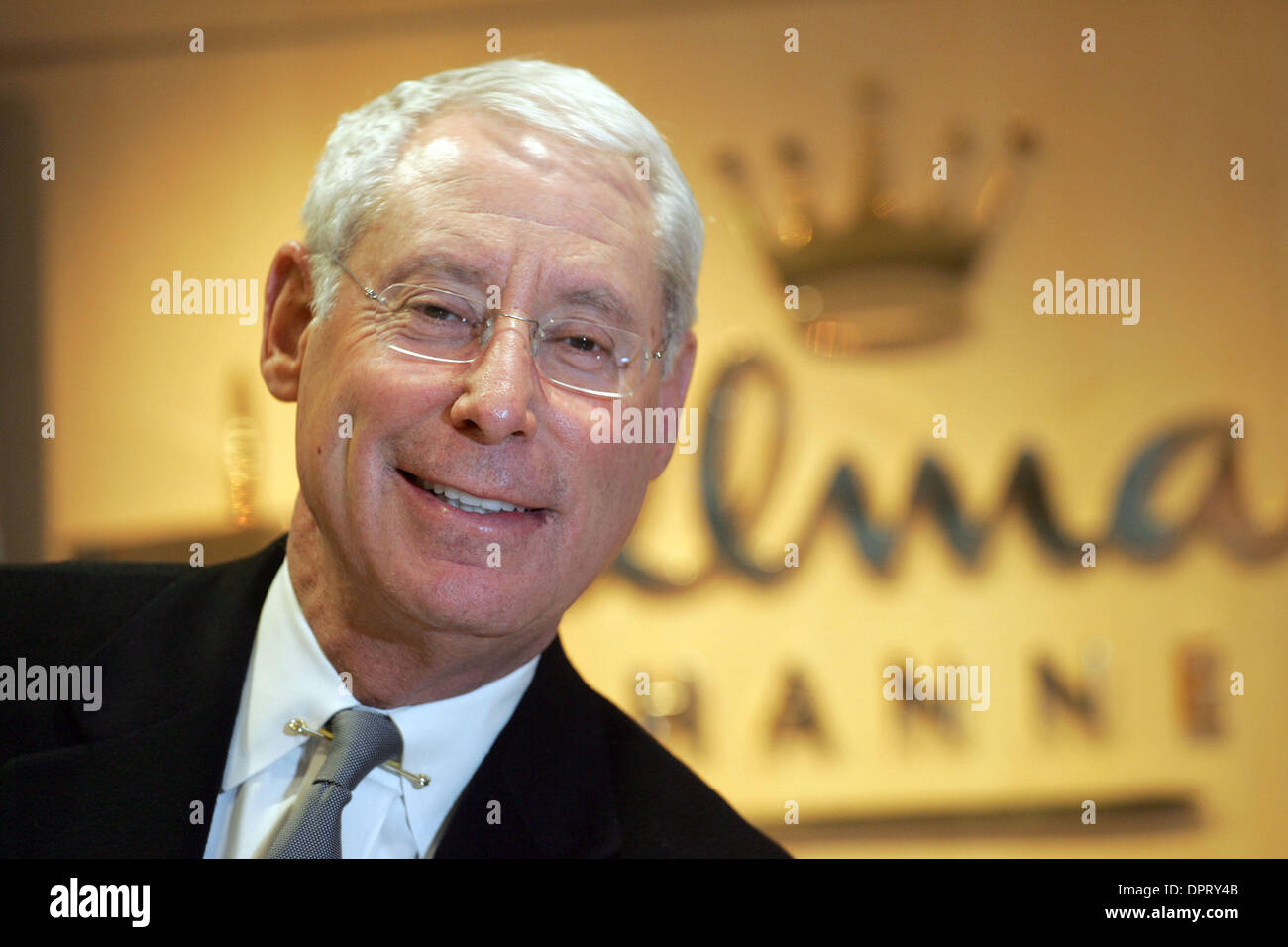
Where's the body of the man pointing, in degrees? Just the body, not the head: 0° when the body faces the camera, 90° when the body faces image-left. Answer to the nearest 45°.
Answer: approximately 0°
